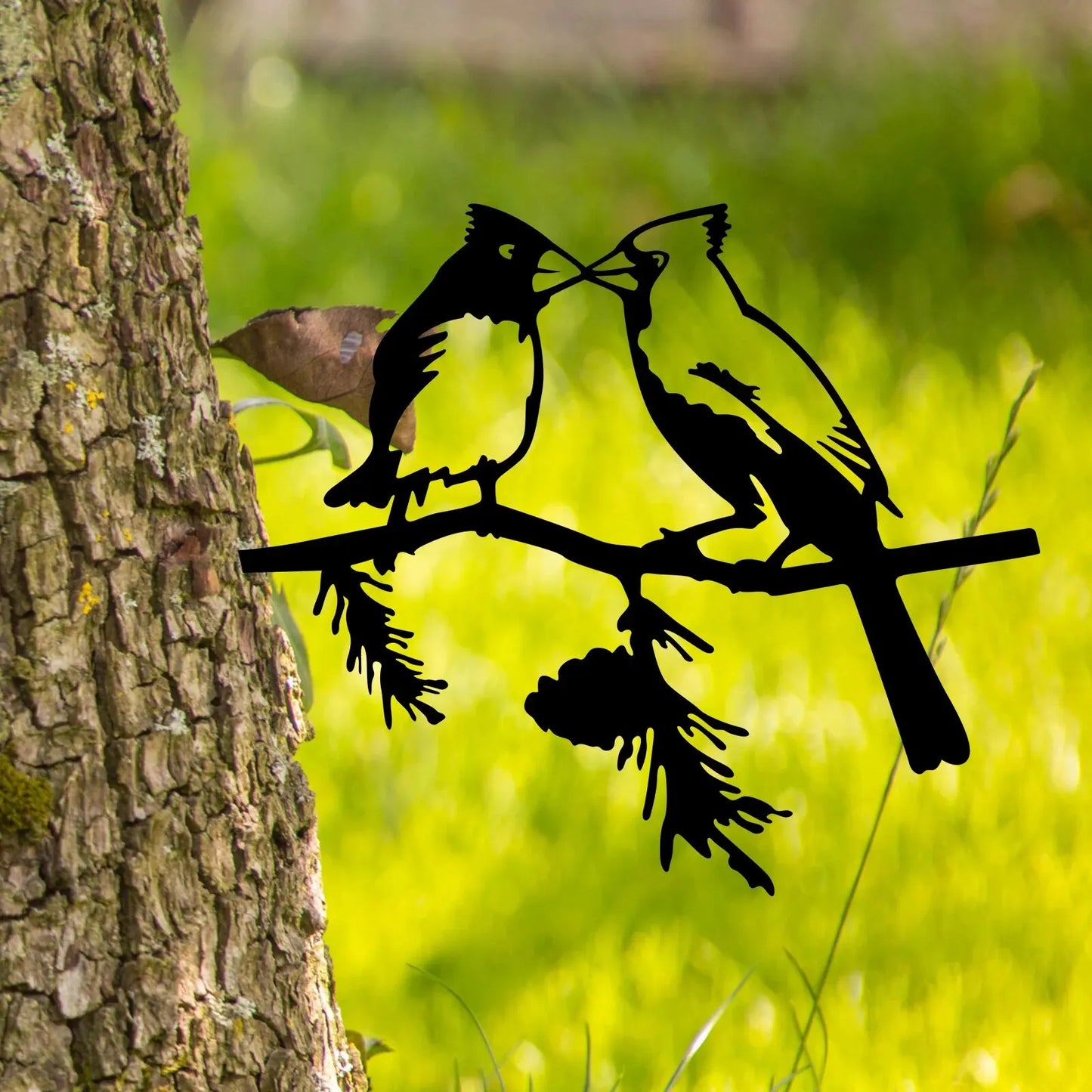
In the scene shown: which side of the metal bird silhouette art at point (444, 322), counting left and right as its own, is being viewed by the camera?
right

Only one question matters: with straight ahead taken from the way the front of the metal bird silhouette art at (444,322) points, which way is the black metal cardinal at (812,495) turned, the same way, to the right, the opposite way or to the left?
the opposite way

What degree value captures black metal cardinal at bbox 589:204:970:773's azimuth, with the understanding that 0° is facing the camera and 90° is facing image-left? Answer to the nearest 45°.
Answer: approximately 90°

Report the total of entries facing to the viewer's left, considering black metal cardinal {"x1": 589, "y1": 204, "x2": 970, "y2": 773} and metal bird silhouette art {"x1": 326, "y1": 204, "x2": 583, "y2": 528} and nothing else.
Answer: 1
